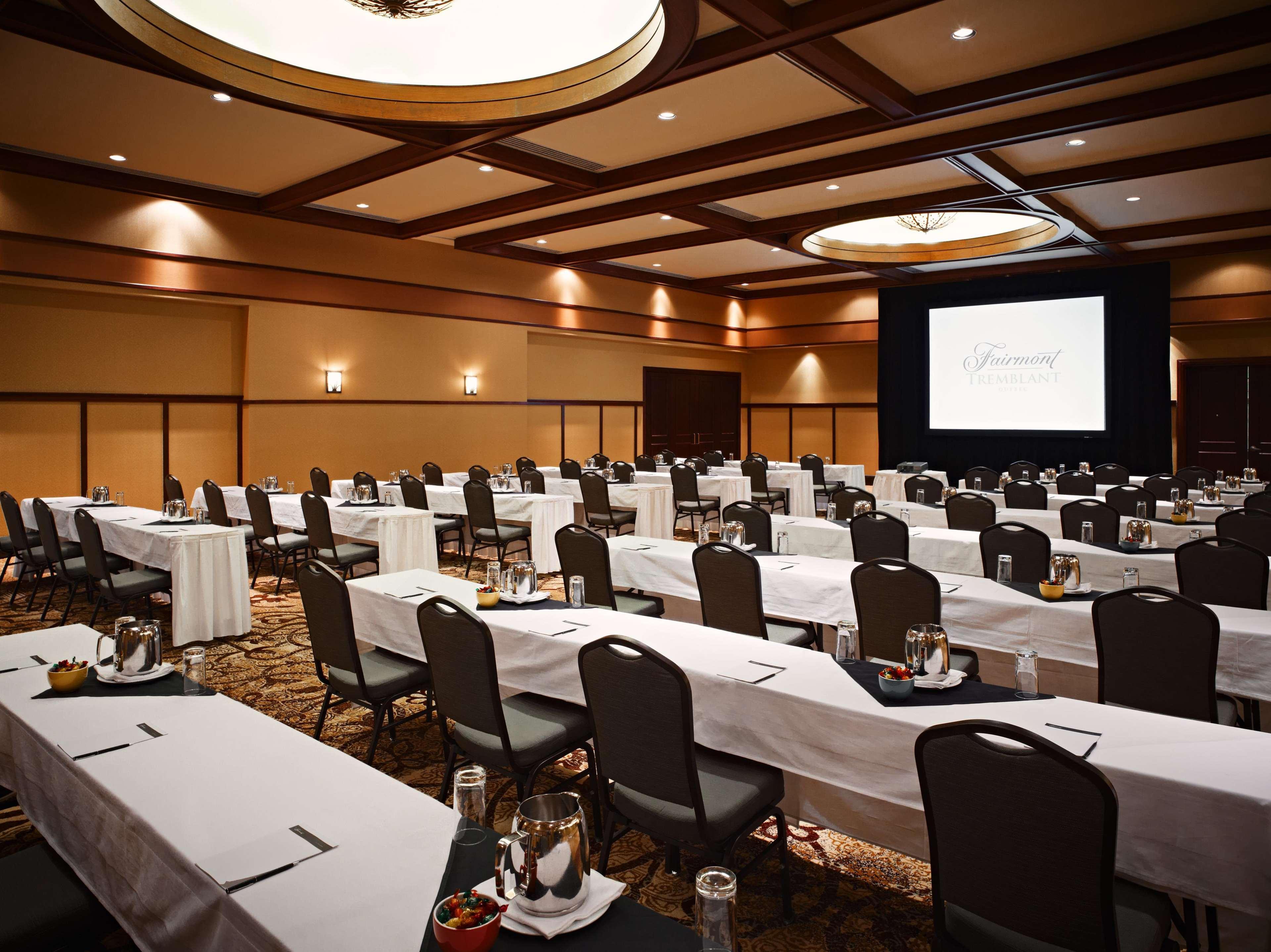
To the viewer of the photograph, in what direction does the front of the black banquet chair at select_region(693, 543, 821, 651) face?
facing away from the viewer and to the right of the viewer

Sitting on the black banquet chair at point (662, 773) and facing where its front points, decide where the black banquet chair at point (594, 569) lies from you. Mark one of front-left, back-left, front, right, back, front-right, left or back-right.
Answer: front-left

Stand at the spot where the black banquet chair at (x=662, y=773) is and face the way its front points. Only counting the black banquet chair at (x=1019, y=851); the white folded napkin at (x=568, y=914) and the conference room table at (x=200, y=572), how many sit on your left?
1

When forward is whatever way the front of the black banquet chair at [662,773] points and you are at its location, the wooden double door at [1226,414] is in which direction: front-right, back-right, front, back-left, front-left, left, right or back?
front

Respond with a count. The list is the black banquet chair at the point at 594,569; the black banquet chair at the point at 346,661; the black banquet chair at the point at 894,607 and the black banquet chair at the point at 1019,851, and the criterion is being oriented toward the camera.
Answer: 0

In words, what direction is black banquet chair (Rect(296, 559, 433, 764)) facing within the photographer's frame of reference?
facing away from the viewer and to the right of the viewer

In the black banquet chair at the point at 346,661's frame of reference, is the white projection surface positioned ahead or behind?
ahead

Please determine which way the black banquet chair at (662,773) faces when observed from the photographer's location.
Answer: facing away from the viewer and to the right of the viewer

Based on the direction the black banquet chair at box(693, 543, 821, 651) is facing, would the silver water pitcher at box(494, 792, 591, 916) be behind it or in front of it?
behind

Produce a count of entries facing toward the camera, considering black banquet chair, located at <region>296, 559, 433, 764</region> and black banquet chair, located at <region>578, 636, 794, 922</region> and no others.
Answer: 0

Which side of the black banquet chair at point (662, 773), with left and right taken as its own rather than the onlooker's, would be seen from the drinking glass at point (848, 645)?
front

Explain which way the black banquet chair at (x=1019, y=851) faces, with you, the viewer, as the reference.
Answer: facing away from the viewer and to the right of the viewer

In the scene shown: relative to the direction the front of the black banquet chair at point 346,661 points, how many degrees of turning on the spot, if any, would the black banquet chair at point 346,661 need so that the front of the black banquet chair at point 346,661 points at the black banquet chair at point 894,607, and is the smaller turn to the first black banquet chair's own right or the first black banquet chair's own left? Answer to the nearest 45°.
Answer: approximately 45° to the first black banquet chair's own right

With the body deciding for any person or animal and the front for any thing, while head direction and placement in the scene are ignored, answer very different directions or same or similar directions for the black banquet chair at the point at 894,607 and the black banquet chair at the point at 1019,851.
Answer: same or similar directions

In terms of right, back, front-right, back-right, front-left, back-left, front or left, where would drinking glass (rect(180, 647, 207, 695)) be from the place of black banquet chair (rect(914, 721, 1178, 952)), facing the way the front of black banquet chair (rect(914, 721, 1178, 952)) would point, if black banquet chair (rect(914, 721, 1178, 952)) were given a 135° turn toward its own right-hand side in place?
right
